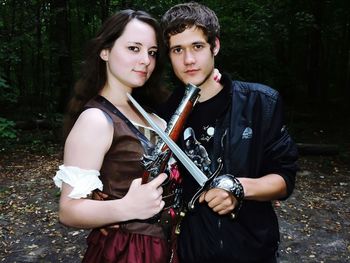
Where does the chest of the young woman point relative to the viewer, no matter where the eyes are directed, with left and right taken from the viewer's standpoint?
facing the viewer and to the right of the viewer

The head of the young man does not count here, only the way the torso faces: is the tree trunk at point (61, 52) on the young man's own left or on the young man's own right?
on the young man's own right

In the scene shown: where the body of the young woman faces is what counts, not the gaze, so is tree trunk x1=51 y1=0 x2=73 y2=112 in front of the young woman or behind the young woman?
behind

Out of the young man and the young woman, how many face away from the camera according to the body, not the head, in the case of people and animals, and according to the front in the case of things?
0

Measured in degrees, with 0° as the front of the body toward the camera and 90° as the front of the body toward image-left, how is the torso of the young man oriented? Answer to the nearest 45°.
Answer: approximately 45°
